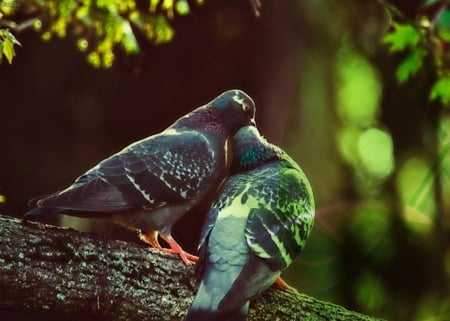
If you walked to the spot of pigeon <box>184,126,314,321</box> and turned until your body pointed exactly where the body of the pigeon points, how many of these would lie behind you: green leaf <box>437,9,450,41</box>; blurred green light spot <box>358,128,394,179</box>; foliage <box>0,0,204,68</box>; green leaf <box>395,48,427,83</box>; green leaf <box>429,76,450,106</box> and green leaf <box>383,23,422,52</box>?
0

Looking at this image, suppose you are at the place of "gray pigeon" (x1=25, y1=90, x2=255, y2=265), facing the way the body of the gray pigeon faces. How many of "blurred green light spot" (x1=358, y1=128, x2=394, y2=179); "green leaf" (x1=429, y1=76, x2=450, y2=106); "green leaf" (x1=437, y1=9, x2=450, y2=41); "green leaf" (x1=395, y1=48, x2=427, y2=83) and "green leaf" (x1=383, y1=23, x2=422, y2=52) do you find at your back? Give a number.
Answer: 0

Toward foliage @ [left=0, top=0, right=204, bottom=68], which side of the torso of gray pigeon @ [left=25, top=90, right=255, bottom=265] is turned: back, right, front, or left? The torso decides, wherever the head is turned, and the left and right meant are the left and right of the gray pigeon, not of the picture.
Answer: left

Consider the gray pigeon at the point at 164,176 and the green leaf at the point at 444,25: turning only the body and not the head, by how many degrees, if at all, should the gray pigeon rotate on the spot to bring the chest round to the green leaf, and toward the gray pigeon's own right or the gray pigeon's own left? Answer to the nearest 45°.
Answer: approximately 45° to the gray pigeon's own left

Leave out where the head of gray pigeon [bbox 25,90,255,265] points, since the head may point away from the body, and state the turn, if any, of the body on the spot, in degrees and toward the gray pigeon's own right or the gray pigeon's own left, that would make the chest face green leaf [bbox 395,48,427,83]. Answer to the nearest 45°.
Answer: approximately 45° to the gray pigeon's own left

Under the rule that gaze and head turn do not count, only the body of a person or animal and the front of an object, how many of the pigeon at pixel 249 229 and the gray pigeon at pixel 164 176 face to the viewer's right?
1

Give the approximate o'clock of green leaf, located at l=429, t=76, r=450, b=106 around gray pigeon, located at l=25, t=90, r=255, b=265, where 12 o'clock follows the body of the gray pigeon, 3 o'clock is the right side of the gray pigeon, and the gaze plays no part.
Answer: The green leaf is roughly at 11 o'clock from the gray pigeon.

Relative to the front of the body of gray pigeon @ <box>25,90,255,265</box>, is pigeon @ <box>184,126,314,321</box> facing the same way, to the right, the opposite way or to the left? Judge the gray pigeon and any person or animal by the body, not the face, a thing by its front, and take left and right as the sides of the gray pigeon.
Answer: to the left

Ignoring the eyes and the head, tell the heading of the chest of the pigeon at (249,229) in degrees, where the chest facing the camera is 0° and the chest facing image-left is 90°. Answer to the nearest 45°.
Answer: approximately 180°

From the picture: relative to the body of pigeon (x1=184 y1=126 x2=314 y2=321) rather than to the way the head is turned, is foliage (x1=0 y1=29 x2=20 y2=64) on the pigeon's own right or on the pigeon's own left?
on the pigeon's own left

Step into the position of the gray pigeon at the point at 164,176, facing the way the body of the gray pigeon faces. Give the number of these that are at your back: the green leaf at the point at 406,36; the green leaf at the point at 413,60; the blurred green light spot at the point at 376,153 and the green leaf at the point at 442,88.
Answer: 0

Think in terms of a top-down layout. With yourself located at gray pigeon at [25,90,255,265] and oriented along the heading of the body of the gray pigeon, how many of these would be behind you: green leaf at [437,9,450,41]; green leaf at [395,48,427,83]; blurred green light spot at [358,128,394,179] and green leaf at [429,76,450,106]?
0

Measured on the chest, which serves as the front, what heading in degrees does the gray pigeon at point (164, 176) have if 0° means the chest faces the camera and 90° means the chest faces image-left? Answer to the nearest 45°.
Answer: approximately 270°
